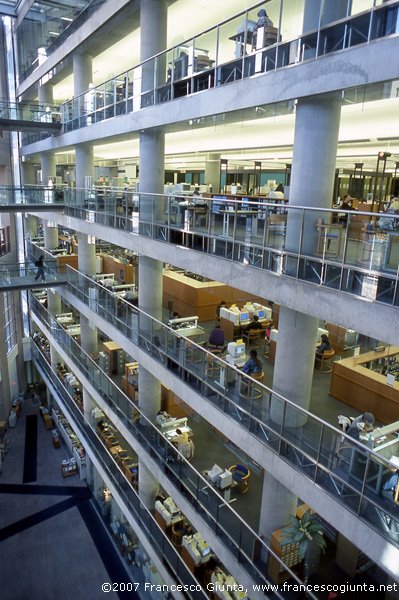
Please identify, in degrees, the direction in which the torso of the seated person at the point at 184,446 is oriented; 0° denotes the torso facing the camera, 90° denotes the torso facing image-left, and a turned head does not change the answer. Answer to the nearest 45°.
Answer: approximately 135°

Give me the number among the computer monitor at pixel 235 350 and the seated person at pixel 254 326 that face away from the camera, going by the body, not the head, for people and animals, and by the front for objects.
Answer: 1
